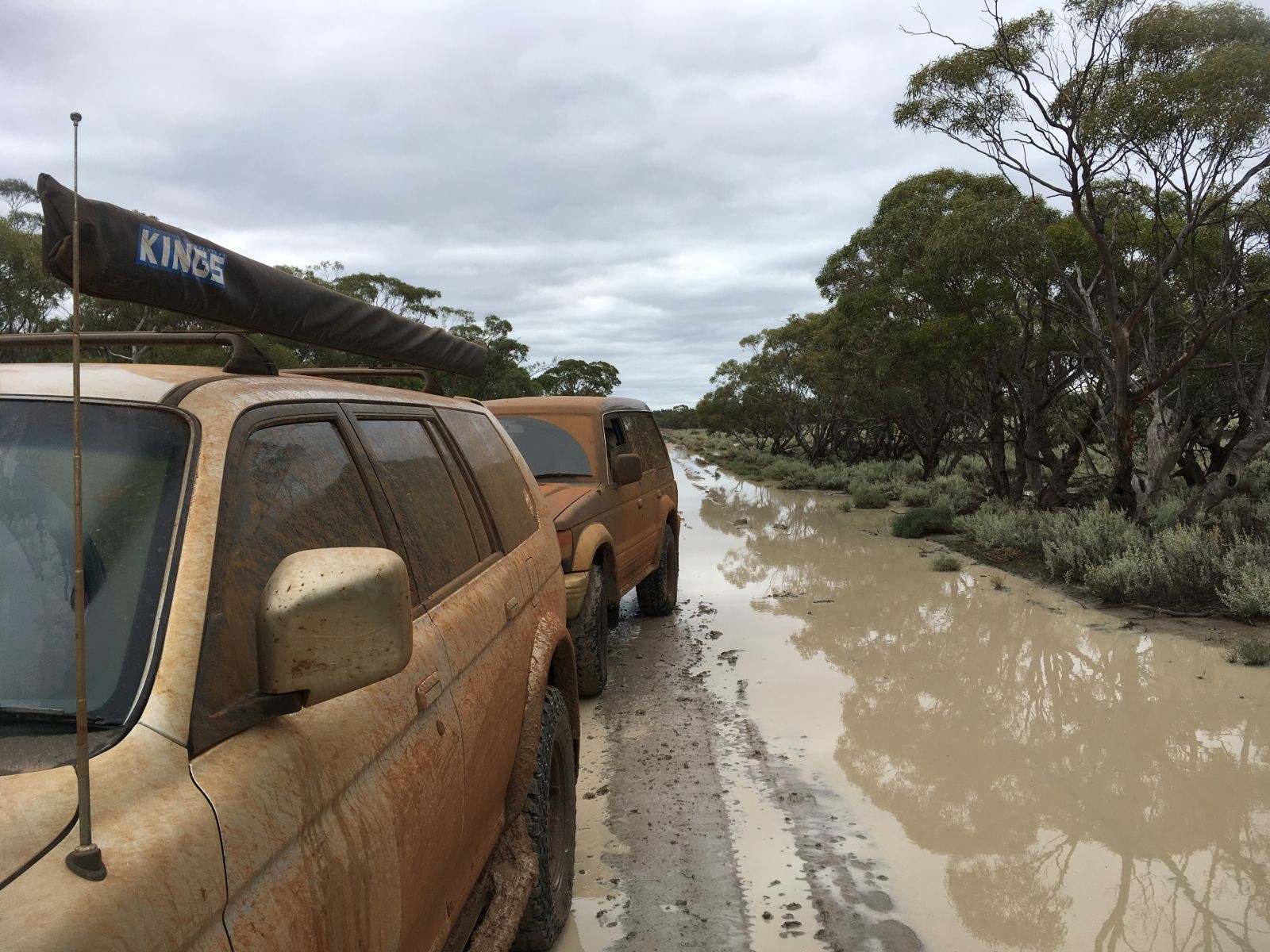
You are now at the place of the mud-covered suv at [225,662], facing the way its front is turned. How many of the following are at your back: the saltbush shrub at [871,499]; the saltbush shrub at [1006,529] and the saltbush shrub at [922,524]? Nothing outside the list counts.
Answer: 3

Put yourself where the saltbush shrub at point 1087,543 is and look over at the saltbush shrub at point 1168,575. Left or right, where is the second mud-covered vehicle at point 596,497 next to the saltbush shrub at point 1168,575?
right

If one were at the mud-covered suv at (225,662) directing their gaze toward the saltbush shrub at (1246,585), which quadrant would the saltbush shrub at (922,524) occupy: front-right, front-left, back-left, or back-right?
front-left

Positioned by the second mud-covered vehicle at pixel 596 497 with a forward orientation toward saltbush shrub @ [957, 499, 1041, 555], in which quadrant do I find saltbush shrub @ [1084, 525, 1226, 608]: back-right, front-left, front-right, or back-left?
front-right

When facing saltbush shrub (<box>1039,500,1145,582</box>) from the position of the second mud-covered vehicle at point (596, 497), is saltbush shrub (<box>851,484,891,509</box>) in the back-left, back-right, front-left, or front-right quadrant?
front-left

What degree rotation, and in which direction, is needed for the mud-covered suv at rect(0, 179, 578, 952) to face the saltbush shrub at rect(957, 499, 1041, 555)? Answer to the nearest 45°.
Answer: approximately 180°

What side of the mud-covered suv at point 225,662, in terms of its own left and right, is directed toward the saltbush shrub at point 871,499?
back

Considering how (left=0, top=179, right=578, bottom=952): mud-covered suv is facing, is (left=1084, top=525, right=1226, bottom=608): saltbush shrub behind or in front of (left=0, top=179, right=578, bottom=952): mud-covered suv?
behind

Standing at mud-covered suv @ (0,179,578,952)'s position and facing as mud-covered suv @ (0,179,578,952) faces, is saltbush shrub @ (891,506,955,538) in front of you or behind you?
behind

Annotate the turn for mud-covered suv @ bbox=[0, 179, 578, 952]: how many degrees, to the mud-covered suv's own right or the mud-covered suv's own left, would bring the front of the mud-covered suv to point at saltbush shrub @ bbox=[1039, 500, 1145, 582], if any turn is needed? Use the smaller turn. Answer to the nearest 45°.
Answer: approximately 180°

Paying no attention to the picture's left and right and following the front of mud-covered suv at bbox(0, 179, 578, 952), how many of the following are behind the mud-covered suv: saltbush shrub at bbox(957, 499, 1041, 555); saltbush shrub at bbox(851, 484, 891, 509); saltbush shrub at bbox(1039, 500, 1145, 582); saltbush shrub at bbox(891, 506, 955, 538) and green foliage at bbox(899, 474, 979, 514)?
5

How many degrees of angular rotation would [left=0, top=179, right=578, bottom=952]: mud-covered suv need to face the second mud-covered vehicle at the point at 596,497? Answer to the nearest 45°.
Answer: approximately 180°

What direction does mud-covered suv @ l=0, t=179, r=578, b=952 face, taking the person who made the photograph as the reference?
facing the viewer and to the left of the viewer

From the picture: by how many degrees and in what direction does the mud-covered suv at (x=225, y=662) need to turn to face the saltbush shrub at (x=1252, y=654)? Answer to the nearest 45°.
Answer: approximately 180°

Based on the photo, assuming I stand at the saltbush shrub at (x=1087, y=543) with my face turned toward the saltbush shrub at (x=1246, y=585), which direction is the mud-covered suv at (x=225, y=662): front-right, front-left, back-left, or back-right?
front-right

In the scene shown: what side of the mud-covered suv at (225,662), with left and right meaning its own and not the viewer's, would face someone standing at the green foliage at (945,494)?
back

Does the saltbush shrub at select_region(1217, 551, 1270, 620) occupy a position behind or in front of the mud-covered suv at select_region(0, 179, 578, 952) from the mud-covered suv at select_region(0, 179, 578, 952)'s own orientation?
behind
